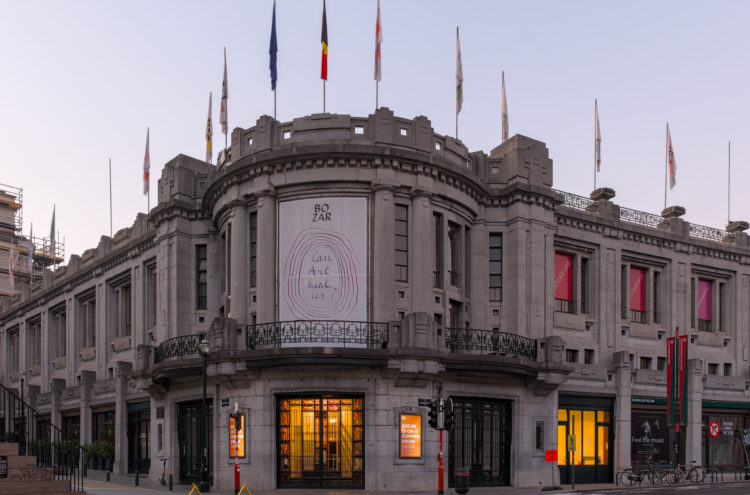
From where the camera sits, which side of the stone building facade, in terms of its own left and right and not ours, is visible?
front

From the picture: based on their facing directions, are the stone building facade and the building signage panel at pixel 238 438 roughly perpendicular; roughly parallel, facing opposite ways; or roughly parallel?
roughly parallel
